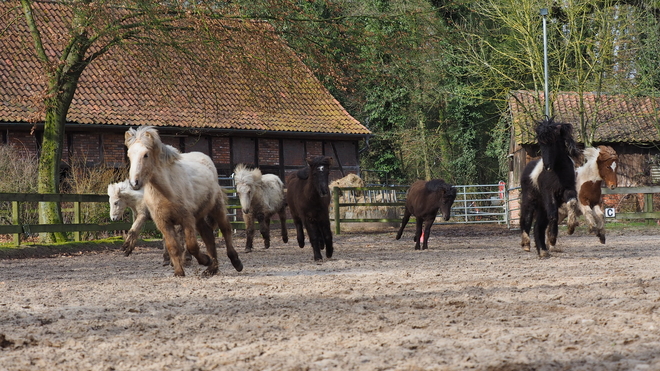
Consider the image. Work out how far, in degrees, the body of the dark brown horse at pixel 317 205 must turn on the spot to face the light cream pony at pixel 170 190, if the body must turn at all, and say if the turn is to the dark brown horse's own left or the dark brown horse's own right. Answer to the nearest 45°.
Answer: approximately 90° to the dark brown horse's own right

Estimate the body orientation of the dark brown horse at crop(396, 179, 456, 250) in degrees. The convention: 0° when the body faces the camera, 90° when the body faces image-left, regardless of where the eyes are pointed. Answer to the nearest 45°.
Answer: approximately 315°

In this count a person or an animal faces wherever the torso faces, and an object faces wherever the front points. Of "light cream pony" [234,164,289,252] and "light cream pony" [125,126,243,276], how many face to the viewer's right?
0

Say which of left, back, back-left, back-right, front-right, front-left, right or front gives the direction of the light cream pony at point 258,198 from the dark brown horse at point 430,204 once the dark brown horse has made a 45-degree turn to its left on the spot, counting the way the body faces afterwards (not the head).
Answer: back

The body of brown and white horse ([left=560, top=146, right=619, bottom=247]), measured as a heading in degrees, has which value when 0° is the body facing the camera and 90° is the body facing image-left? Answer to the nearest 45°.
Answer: approximately 315°

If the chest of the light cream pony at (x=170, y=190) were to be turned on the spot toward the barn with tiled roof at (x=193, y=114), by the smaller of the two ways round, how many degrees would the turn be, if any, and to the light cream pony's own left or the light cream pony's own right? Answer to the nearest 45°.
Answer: approximately 135° to the light cream pony's own right

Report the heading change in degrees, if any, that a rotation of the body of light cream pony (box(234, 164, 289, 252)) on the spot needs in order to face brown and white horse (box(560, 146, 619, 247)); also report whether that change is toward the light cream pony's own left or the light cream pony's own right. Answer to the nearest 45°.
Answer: approximately 135° to the light cream pony's own left

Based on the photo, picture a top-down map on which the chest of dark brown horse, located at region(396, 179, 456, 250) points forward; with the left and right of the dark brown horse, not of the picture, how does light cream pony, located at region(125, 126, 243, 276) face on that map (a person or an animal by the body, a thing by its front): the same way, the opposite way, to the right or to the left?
to the right

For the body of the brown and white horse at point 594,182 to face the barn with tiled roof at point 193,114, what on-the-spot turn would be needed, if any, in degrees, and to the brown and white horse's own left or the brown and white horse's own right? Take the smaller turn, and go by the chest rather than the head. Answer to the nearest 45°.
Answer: approximately 180°

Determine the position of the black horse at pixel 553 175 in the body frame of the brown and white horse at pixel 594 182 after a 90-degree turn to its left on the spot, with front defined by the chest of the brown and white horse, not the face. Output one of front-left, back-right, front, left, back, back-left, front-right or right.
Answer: back-right

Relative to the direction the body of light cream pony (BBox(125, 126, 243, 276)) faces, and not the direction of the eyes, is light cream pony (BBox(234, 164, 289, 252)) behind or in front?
behind
